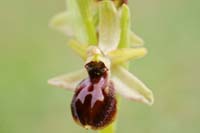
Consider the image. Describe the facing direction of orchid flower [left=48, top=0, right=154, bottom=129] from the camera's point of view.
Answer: facing the viewer
